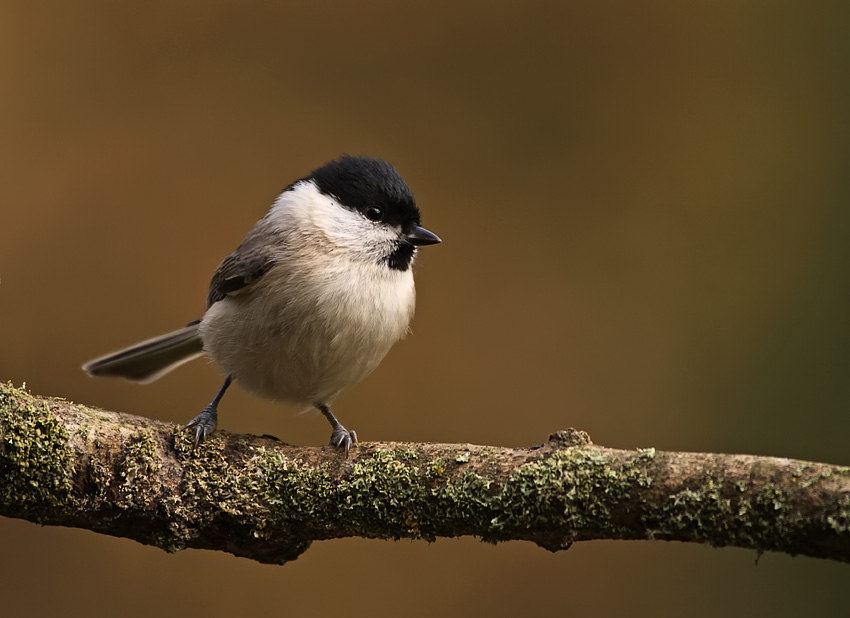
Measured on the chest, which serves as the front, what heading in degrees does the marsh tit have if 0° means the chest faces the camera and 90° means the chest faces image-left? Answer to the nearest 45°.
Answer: approximately 315°
